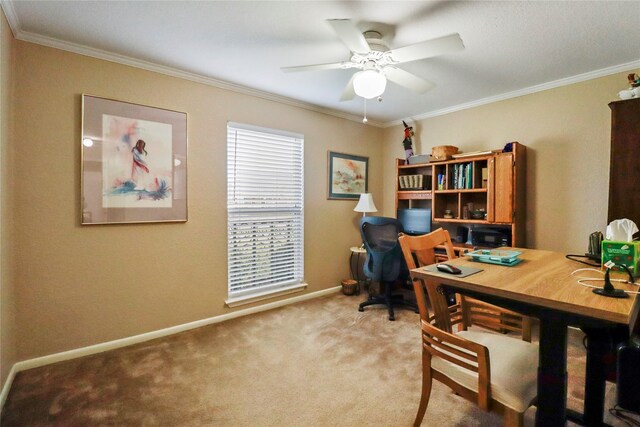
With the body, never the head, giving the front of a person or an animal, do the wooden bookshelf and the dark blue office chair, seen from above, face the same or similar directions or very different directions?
very different directions

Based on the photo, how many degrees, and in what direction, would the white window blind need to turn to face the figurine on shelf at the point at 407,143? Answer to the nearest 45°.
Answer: approximately 45° to its left

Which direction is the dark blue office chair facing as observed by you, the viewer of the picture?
facing away from the viewer and to the right of the viewer

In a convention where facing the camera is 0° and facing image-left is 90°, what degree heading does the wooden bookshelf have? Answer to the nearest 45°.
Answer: approximately 45°

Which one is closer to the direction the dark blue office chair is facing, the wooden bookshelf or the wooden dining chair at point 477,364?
the wooden bookshelf

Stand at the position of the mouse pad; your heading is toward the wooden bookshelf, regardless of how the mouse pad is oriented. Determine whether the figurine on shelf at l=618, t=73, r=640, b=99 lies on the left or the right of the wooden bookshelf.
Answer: right

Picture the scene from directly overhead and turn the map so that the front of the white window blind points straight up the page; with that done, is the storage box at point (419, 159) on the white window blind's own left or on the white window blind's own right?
on the white window blind's own left

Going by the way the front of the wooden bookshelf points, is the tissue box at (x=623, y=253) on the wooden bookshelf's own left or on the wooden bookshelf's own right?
on the wooden bookshelf's own left

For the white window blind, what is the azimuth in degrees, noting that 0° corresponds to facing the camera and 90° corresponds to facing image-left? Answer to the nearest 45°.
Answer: approximately 315°

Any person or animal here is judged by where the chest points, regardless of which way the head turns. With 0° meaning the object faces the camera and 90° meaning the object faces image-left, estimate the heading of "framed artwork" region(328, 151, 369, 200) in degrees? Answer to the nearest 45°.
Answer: approximately 315°

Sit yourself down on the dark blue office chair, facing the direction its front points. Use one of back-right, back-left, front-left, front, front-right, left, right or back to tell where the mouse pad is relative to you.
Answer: back-right

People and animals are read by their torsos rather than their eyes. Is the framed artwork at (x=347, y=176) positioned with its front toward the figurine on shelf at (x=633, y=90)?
yes
